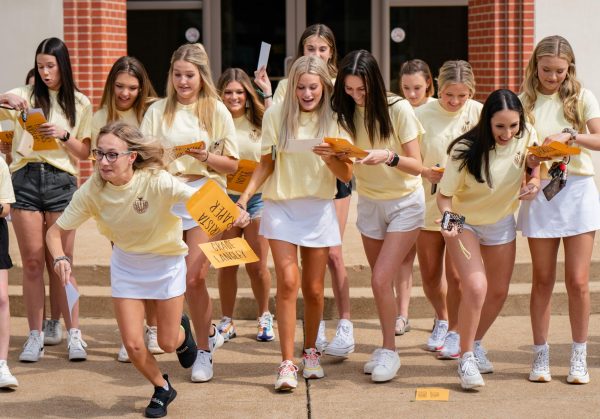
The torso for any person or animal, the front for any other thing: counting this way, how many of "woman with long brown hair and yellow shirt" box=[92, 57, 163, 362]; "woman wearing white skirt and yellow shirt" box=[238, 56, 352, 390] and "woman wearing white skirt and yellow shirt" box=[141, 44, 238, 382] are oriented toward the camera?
3

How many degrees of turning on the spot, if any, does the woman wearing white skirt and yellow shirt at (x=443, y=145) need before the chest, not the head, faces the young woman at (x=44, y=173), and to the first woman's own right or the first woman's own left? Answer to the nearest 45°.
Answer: approximately 90° to the first woman's own right

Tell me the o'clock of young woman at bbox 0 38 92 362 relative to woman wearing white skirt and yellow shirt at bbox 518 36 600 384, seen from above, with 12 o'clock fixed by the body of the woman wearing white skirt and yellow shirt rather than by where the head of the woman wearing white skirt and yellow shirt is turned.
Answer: The young woman is roughly at 3 o'clock from the woman wearing white skirt and yellow shirt.

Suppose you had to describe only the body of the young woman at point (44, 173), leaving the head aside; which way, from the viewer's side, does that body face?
toward the camera

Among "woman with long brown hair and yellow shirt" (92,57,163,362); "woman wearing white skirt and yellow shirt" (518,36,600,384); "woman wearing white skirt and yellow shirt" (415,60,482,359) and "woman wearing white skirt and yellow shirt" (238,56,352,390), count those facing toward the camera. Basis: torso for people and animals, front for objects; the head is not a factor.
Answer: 4

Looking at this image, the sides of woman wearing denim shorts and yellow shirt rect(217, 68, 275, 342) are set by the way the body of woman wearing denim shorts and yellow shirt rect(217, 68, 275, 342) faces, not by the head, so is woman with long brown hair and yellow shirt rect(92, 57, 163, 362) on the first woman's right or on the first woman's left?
on the first woman's right

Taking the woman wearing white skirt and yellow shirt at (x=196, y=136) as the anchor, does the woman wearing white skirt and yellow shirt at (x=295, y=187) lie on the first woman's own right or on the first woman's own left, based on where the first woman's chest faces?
on the first woman's own left

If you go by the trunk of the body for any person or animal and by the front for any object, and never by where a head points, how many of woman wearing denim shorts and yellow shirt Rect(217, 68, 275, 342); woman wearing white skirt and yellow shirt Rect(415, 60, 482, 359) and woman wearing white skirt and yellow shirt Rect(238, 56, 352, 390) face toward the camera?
3

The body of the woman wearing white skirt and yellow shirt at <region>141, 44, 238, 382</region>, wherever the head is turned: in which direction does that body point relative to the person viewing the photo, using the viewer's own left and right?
facing the viewer

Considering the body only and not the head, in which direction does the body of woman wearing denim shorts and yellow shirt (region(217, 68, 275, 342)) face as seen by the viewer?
toward the camera

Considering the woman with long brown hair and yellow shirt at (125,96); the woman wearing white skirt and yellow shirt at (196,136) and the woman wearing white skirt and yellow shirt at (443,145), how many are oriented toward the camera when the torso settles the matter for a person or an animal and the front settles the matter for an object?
3

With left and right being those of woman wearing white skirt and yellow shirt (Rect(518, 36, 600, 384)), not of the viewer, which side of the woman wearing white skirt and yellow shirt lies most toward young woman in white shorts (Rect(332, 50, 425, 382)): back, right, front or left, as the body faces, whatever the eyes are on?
right
